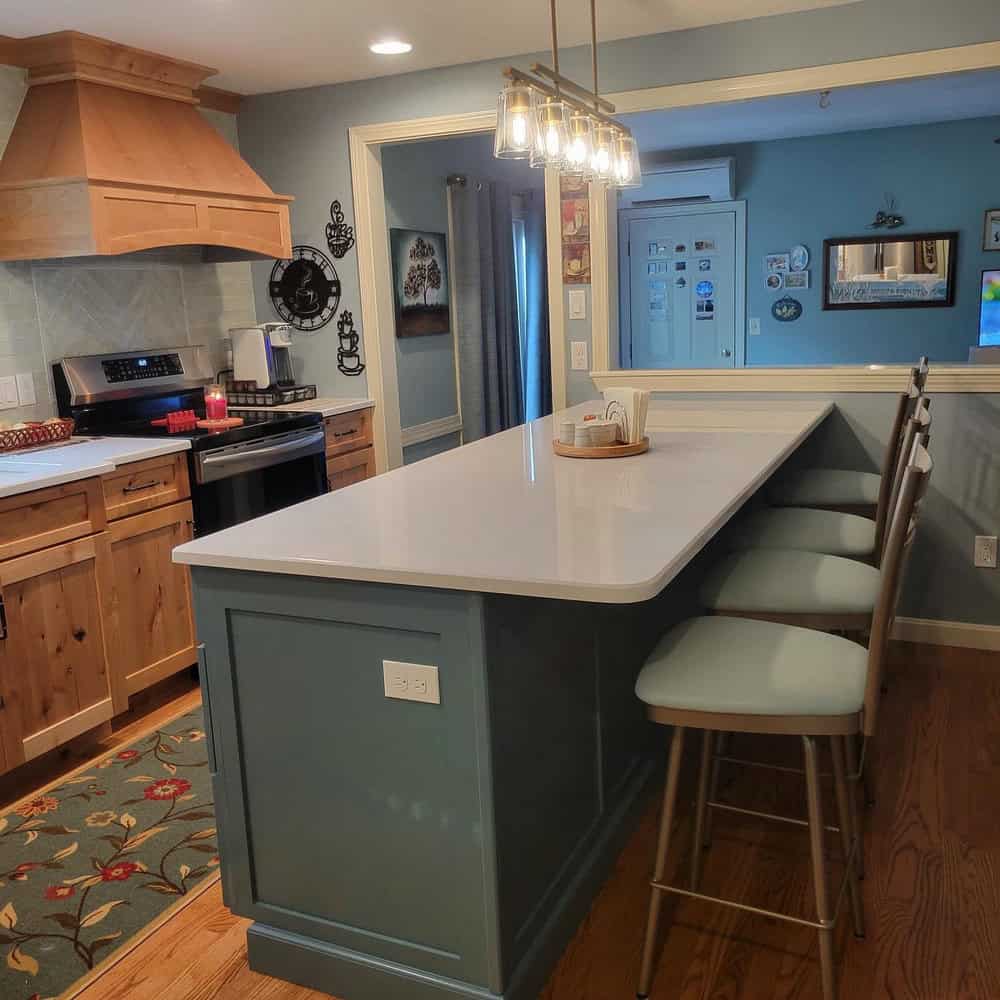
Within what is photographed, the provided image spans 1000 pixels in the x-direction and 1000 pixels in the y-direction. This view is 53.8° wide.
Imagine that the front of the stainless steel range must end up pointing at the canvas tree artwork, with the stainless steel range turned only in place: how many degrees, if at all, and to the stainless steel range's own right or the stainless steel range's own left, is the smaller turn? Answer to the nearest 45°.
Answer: approximately 90° to the stainless steel range's own left

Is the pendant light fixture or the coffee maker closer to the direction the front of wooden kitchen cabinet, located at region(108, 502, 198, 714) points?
the pendant light fixture

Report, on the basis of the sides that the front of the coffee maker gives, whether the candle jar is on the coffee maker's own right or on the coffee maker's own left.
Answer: on the coffee maker's own right

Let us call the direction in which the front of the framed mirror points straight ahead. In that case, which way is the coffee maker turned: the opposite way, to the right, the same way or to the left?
to the left

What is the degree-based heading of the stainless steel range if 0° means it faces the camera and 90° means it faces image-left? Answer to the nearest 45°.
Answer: approximately 315°

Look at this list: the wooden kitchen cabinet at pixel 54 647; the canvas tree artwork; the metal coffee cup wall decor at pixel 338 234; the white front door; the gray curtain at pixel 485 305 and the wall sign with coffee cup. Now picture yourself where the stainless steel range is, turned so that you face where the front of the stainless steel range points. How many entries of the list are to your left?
5

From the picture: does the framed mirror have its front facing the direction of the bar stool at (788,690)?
yes

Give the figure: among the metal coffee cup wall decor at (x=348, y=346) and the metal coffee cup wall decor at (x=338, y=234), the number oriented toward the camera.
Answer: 2

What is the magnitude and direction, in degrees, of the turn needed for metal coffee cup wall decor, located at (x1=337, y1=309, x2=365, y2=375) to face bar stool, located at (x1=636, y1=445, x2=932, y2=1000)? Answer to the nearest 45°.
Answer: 0° — it already faces it

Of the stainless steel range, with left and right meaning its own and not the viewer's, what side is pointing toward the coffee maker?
left

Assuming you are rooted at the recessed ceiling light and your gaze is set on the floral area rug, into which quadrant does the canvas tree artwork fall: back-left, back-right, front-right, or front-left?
back-right

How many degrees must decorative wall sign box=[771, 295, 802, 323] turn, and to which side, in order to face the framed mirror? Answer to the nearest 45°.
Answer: approximately 90° to its left

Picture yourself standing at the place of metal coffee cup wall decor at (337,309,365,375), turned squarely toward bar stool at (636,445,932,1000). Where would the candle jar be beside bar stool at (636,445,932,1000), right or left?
right
